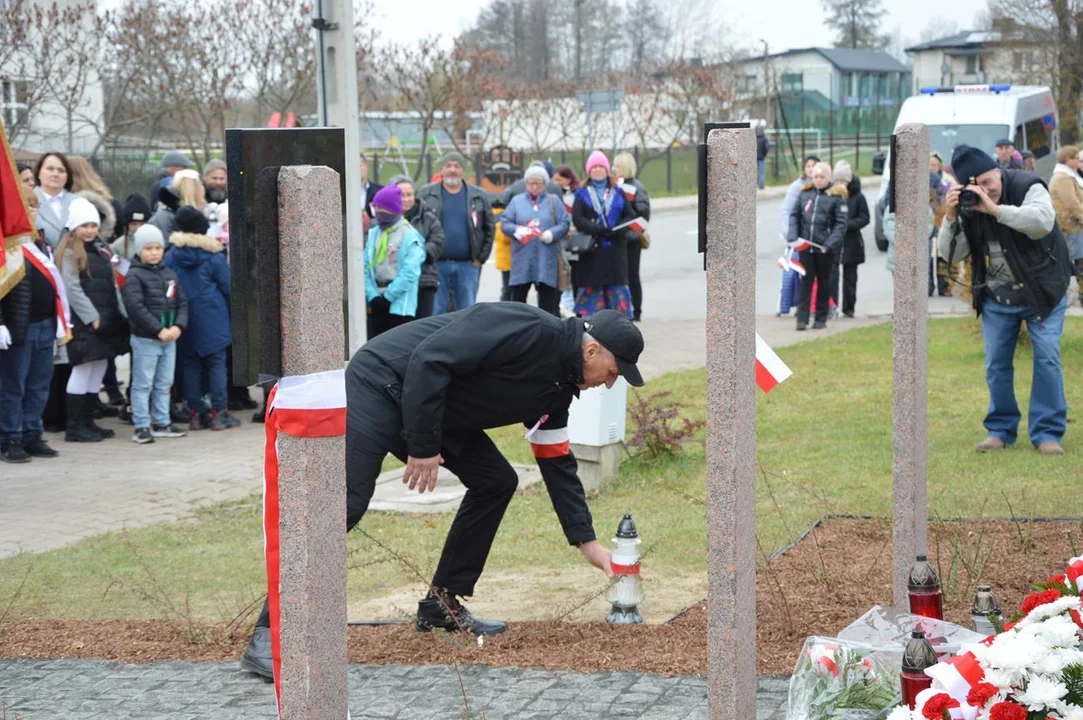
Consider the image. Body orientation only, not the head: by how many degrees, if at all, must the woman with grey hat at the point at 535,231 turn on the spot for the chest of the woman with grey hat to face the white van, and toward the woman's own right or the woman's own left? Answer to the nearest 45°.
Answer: approximately 135° to the woman's own left

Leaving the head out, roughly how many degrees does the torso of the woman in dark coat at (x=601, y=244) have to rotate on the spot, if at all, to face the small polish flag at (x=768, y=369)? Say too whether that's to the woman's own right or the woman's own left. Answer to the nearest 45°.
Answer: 0° — they already face it

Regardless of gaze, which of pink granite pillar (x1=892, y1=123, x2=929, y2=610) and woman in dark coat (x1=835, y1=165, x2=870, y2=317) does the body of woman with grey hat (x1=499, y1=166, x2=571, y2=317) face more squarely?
the pink granite pillar

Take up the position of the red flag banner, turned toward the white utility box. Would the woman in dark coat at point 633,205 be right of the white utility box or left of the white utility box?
left

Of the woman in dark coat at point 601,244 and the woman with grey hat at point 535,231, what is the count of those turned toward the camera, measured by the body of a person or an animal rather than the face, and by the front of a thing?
2

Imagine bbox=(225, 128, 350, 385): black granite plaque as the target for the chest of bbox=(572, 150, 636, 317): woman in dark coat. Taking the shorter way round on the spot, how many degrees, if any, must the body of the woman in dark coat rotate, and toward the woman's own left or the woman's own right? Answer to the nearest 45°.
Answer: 0° — they already face it
